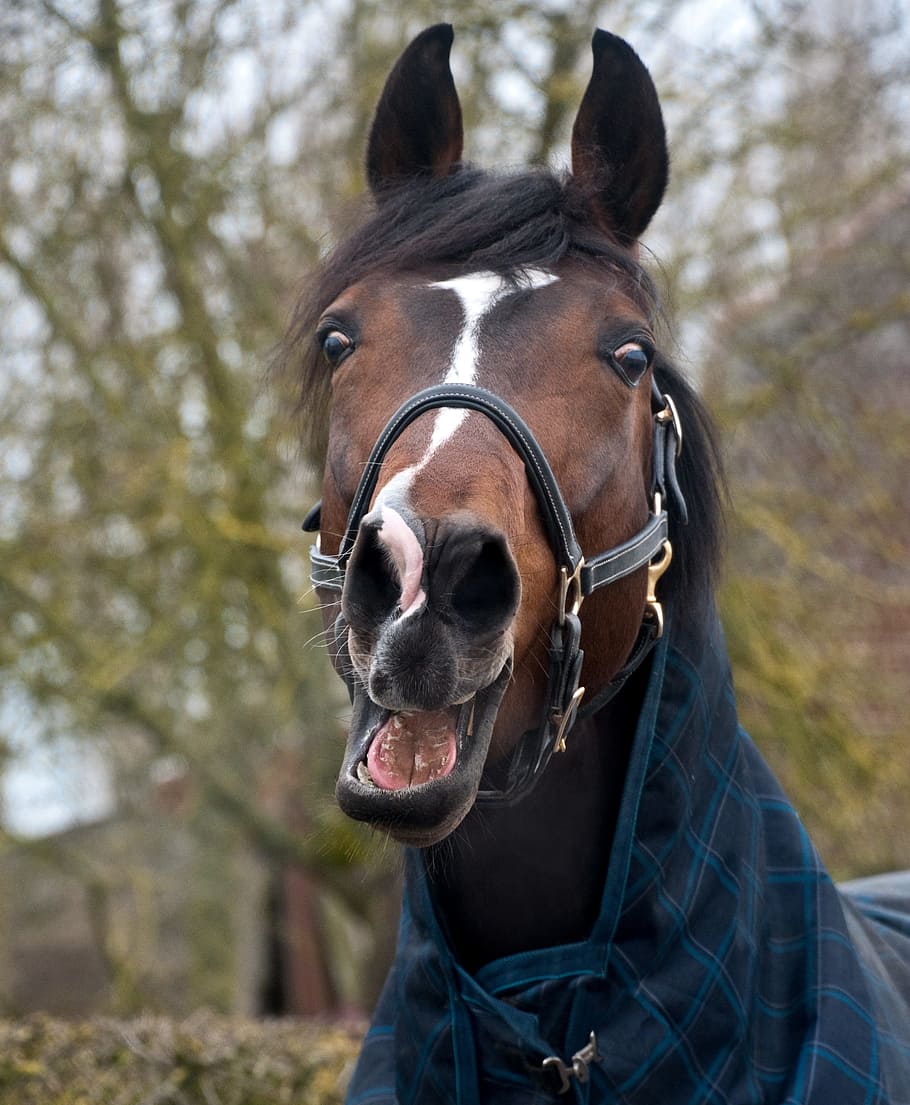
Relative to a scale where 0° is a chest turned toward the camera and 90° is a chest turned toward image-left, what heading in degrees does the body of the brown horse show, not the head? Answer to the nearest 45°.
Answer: approximately 45°

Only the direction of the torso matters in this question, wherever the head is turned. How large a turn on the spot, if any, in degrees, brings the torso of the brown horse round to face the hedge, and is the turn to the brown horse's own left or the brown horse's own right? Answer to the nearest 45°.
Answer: approximately 90° to the brown horse's own right
